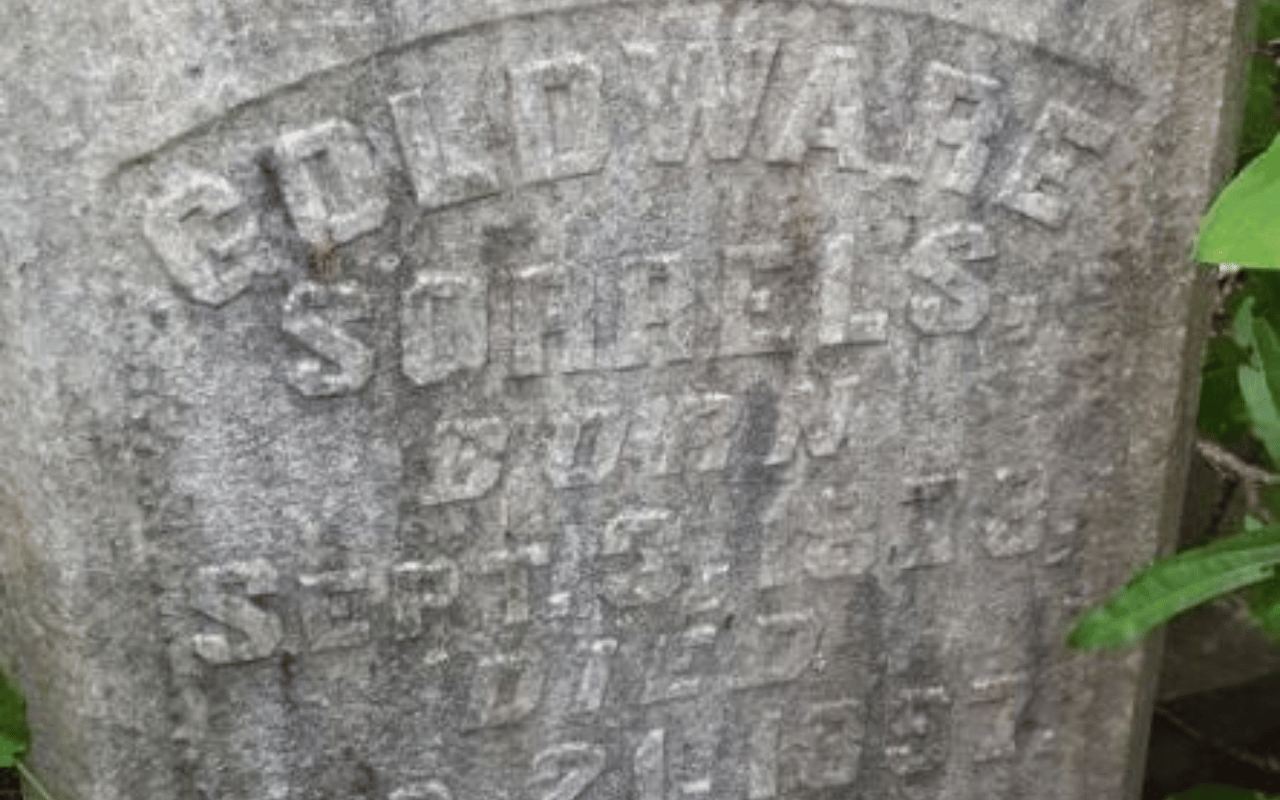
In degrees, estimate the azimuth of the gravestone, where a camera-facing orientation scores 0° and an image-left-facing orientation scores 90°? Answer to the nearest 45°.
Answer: approximately 0°
